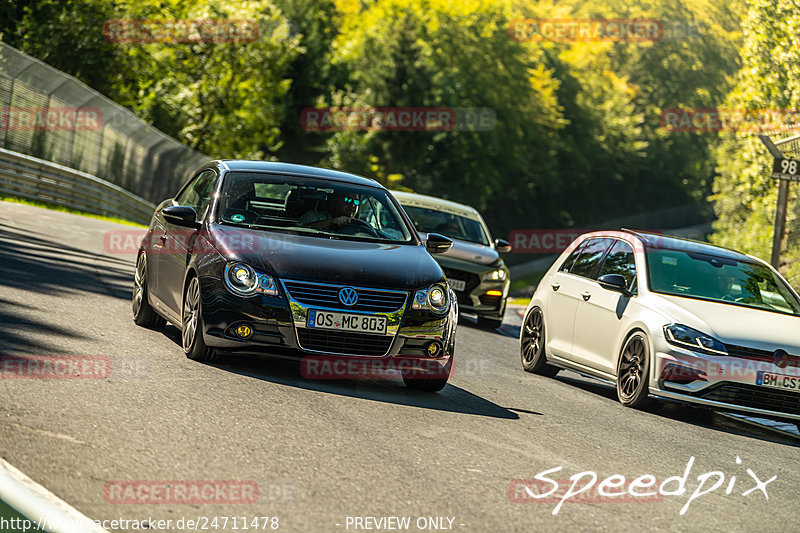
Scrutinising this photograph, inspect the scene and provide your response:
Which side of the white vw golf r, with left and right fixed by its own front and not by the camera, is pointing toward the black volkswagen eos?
right

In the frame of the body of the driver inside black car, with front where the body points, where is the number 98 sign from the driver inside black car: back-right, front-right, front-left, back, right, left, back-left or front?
left

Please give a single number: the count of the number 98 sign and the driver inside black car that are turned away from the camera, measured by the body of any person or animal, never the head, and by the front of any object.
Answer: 0

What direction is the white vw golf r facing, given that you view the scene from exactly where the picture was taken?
facing the viewer and to the right of the viewer

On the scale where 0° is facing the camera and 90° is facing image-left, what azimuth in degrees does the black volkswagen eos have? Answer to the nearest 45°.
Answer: approximately 315°

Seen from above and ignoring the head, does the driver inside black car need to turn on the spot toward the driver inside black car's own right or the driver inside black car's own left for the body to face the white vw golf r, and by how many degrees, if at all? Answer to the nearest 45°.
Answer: approximately 45° to the driver inside black car's own left

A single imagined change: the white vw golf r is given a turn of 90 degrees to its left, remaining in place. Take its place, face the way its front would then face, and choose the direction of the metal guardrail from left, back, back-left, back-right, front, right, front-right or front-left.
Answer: left

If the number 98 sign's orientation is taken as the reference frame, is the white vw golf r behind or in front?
in front
